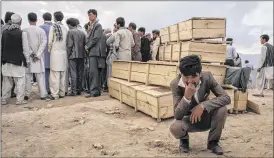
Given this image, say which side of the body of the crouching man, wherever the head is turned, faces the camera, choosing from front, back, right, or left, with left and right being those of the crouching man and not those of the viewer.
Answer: front

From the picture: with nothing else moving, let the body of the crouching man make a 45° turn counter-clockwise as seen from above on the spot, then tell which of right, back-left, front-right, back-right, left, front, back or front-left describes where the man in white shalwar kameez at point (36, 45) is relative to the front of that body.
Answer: back

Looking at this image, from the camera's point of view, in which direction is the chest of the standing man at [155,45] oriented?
to the viewer's left

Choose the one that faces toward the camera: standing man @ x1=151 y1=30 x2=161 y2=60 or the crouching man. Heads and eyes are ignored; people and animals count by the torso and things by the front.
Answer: the crouching man

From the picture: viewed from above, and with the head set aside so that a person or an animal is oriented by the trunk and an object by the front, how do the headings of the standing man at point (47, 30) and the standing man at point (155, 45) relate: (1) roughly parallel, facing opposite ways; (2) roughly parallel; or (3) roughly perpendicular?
roughly perpendicular

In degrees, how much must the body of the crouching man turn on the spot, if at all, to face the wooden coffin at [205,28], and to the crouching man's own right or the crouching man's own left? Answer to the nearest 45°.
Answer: approximately 180°

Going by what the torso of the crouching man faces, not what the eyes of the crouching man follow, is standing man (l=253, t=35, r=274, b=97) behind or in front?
behind

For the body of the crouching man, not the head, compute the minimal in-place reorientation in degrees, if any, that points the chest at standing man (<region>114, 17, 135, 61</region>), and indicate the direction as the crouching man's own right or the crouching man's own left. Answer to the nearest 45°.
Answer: approximately 135° to the crouching man's own right

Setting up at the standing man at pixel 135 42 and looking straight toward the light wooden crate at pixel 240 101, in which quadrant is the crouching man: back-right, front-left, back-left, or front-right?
front-right

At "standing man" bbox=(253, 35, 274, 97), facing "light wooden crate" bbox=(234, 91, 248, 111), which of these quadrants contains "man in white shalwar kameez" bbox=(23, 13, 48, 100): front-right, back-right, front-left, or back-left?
front-right

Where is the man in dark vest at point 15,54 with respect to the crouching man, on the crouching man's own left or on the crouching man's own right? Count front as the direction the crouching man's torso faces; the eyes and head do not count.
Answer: on the crouching man's own right
